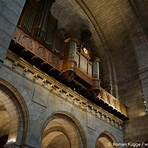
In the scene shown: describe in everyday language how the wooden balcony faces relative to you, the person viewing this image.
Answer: facing the viewer and to the right of the viewer
